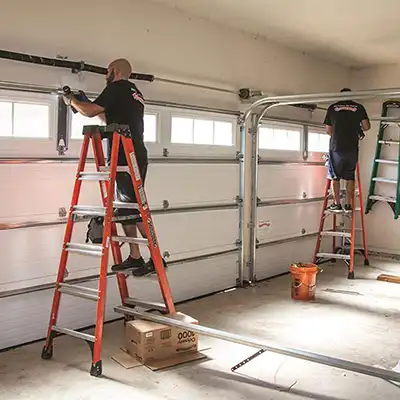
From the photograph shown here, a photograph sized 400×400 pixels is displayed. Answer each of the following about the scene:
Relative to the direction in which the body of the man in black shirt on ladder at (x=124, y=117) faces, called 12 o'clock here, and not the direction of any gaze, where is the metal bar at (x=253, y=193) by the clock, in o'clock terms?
The metal bar is roughly at 3 o'clock from the man in black shirt on ladder.

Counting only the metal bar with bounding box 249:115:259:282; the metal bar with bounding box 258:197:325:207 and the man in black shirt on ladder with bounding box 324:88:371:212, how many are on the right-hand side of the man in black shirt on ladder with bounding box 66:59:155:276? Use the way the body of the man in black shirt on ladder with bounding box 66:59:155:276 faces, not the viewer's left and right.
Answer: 3

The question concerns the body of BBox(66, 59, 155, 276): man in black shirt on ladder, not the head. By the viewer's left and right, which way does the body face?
facing away from the viewer and to the left of the viewer

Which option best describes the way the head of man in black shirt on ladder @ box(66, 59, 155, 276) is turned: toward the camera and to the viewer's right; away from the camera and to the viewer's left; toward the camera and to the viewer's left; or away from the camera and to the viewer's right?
away from the camera and to the viewer's left

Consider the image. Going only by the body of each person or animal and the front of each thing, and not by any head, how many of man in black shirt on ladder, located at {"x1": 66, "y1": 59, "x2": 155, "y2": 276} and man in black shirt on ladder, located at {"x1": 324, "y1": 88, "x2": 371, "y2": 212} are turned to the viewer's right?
0

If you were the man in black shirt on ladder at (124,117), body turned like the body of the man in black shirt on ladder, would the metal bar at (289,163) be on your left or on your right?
on your right

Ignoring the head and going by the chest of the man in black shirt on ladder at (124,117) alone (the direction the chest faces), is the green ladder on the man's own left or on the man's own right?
on the man's own right

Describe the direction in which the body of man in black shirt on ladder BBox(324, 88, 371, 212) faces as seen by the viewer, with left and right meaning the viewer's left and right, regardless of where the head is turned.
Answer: facing away from the viewer

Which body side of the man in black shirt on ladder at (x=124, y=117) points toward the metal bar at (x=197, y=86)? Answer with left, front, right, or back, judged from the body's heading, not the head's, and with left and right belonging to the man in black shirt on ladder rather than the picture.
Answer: right
